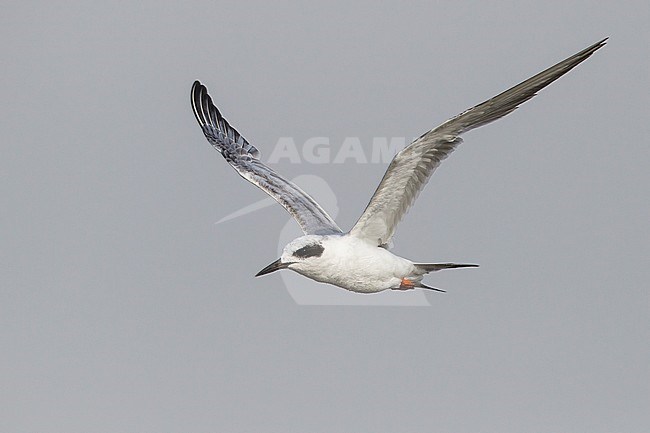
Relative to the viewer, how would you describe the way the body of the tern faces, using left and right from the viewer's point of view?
facing the viewer and to the left of the viewer
